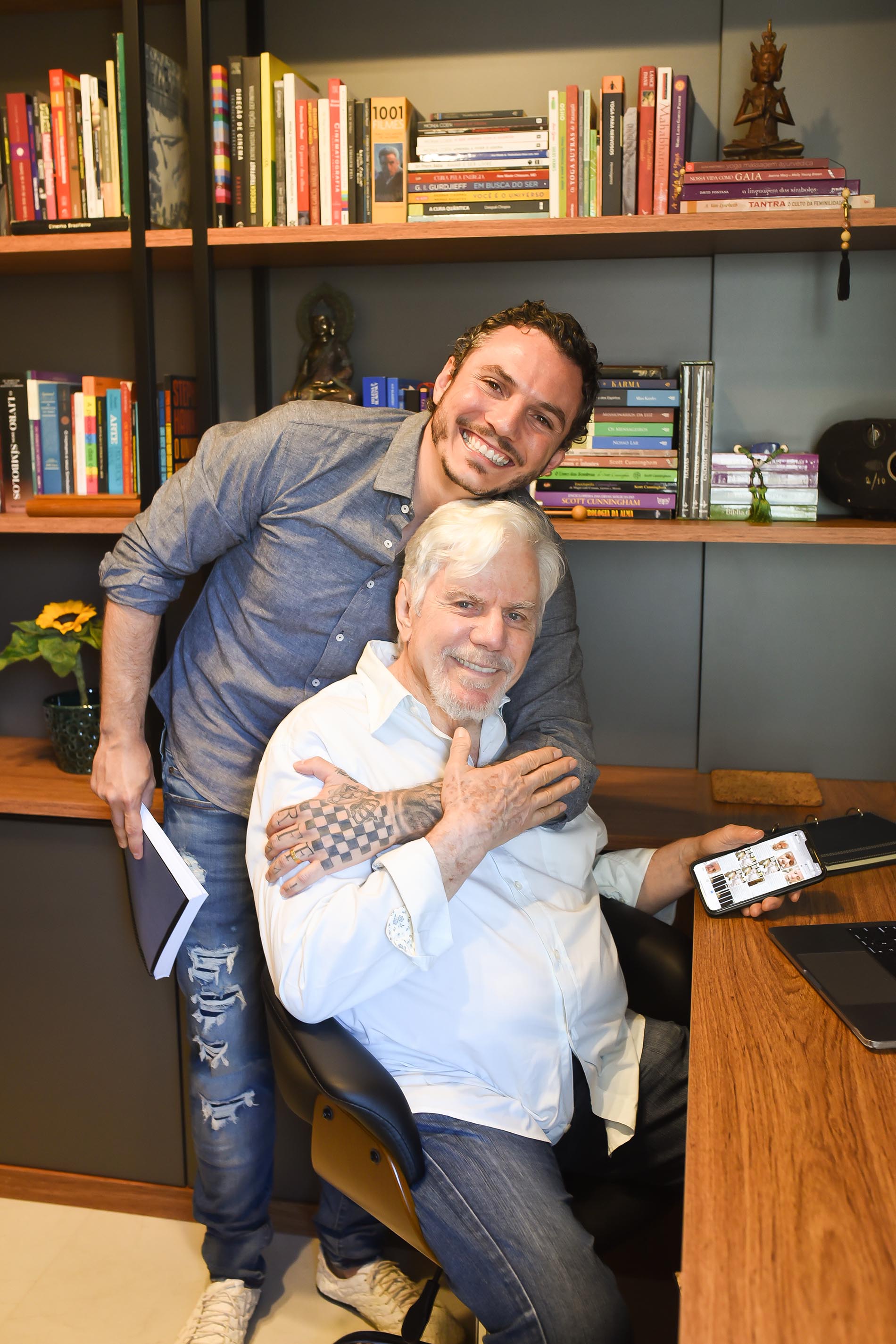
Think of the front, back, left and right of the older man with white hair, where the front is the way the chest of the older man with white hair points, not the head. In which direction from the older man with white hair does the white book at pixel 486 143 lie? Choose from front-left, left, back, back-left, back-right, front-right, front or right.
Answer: back-left

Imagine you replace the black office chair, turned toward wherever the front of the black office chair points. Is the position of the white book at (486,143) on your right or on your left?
on your left

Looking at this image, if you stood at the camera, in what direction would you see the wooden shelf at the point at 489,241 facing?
facing the viewer

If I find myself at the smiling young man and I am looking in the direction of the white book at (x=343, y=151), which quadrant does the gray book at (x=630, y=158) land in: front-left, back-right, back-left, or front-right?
front-right

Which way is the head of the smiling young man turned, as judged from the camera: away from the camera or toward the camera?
toward the camera

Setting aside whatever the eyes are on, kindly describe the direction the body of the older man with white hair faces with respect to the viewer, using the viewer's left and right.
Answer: facing the viewer and to the right of the viewer

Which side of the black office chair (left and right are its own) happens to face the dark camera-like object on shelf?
left

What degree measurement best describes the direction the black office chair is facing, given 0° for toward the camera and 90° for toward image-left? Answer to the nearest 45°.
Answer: approximately 315°
